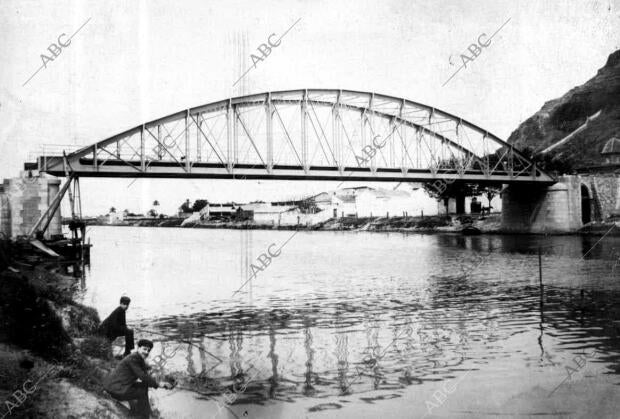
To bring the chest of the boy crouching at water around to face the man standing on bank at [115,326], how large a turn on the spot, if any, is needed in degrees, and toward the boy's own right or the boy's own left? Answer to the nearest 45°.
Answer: approximately 90° to the boy's own left

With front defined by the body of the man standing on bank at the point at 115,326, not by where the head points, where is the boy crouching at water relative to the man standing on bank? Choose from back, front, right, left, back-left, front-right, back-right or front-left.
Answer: right

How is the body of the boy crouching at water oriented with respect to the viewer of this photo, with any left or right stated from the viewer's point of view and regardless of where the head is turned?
facing to the right of the viewer

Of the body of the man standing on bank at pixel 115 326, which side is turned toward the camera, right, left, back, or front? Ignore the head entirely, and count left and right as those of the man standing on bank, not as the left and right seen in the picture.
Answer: right

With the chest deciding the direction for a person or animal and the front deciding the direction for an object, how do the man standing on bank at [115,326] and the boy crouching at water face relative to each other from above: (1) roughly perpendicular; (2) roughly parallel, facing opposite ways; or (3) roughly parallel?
roughly parallel

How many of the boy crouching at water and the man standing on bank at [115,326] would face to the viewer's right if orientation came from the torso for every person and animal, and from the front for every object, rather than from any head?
2
